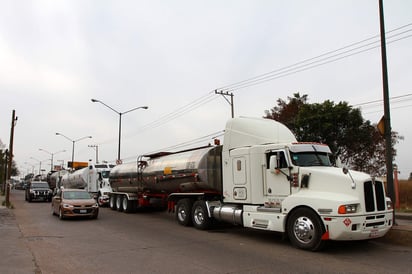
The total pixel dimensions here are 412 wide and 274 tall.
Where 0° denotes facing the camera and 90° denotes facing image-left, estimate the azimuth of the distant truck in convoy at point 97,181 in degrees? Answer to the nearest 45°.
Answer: approximately 315°

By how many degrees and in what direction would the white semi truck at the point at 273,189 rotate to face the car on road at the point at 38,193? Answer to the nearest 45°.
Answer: approximately 180°

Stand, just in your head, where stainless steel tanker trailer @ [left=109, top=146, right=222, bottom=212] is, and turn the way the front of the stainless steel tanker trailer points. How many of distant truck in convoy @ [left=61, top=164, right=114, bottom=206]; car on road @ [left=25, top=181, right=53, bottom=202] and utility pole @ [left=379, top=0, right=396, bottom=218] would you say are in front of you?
1

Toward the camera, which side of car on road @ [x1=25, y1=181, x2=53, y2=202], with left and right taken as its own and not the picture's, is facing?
front

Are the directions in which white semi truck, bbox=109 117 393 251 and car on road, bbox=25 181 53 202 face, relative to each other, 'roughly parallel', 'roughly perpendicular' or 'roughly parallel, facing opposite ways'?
roughly parallel

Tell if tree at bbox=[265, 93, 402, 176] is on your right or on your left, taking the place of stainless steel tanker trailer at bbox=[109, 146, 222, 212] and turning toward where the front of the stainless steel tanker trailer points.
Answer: on your left

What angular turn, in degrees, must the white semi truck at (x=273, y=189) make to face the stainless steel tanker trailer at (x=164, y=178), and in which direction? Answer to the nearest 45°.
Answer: approximately 180°

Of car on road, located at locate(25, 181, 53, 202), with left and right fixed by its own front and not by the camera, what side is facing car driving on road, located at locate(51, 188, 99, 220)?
front

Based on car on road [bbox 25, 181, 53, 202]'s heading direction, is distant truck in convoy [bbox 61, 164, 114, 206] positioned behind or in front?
in front

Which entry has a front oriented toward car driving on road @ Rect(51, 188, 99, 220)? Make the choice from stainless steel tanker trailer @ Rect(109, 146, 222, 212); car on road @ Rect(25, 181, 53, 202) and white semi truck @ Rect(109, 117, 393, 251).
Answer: car on road @ Rect(25, 181, 53, 202)

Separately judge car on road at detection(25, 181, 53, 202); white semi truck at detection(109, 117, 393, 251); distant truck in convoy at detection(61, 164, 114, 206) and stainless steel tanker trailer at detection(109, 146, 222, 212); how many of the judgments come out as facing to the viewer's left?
0

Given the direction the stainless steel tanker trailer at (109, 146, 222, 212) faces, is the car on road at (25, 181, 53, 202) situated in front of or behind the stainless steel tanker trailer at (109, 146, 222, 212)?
behind

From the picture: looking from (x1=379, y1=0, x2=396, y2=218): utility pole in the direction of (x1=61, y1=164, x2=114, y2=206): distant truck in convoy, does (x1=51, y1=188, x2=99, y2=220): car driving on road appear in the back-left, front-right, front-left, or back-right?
front-left

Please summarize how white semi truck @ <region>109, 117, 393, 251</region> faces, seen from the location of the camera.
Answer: facing the viewer and to the right of the viewer

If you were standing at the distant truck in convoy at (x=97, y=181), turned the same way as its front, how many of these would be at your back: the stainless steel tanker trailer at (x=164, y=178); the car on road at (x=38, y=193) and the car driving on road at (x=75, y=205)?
1
